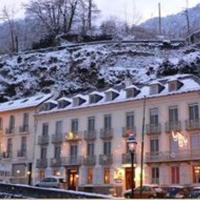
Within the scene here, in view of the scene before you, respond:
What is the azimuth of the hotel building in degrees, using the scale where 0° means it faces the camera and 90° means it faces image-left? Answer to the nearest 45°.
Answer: approximately 45°

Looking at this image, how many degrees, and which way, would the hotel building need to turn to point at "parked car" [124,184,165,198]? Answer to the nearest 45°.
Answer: approximately 45° to its left

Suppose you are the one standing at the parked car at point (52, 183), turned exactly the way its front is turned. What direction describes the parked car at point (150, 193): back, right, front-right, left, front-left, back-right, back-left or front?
back-left

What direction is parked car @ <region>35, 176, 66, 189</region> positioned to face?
to the viewer's left

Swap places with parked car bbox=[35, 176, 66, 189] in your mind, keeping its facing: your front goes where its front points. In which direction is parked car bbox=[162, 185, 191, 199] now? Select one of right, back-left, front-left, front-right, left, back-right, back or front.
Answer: back-left
